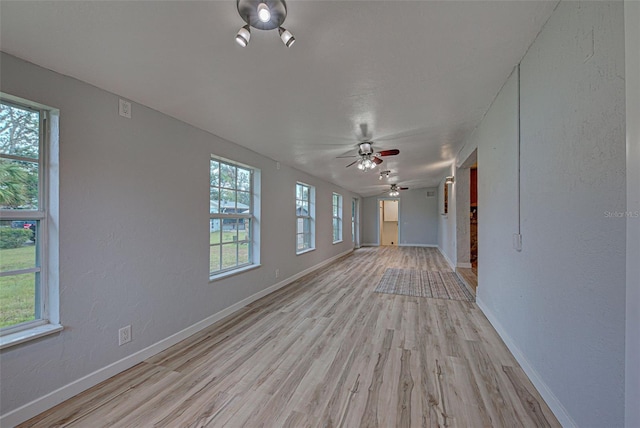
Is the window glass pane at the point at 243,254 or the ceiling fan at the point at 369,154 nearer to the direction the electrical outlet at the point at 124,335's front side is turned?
the ceiling fan

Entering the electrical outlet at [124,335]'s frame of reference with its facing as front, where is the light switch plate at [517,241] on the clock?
The light switch plate is roughly at 12 o'clock from the electrical outlet.

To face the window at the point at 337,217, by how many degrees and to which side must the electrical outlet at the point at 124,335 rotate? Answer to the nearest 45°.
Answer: approximately 90° to its left

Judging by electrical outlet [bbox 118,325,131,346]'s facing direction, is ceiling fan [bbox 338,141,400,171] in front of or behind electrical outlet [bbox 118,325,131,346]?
in front

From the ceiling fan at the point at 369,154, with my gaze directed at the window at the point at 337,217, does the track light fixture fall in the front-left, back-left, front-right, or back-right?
back-left

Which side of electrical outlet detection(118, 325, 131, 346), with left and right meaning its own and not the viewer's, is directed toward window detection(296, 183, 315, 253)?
left

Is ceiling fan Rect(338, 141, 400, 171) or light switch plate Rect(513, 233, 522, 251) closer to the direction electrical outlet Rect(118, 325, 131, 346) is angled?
the light switch plate

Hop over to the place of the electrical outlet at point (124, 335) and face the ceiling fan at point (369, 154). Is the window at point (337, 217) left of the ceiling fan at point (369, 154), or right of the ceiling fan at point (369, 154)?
left

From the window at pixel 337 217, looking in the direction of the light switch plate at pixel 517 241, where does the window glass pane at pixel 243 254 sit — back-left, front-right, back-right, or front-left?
front-right

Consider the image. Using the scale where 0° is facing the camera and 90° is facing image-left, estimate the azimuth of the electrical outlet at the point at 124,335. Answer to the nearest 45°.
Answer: approximately 315°
